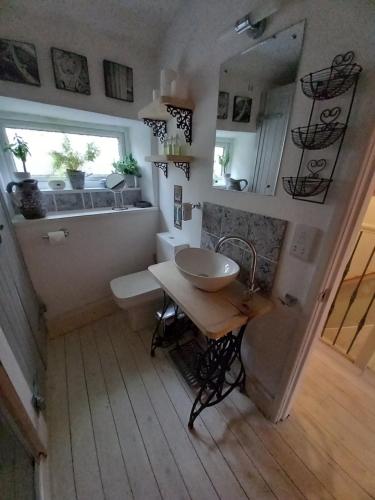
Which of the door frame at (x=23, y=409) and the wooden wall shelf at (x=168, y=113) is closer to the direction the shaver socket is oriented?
the door frame

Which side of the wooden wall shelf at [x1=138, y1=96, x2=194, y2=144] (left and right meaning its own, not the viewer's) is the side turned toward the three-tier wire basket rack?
left

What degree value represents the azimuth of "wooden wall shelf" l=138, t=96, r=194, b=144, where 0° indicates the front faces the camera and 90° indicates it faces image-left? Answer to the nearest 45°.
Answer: approximately 45°

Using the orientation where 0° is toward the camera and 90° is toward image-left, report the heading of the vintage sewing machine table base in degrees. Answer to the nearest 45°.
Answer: approximately 45°
